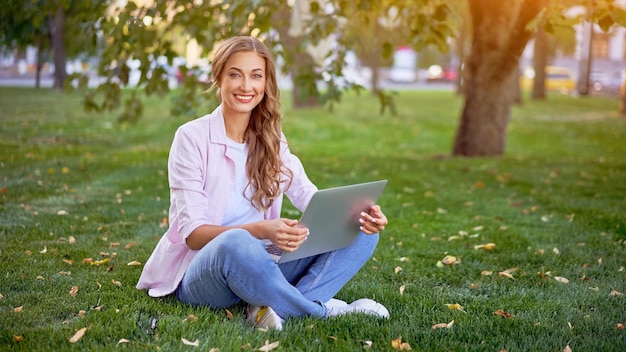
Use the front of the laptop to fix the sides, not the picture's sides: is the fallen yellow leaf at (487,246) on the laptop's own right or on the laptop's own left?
on the laptop's own right

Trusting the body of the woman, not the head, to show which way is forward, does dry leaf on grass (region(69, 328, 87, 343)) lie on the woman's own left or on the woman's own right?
on the woman's own right

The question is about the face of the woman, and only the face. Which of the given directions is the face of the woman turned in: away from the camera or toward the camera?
toward the camera

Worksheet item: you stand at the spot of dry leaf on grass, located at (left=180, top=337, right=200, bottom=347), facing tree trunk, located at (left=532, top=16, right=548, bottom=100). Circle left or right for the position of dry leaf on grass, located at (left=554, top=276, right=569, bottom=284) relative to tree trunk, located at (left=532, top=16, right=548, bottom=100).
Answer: right

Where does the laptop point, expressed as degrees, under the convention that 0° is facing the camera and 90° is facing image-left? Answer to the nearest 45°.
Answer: approximately 135°

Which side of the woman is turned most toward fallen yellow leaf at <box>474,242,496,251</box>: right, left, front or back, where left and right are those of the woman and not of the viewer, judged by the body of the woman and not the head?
left

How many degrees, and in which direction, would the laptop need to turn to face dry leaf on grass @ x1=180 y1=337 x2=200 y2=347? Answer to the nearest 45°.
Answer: approximately 90° to its left

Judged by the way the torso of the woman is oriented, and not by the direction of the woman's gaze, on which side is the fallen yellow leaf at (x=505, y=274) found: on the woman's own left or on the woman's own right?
on the woman's own left

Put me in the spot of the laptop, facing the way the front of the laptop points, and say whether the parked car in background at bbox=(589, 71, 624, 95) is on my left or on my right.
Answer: on my right

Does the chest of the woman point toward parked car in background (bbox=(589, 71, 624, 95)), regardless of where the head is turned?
no

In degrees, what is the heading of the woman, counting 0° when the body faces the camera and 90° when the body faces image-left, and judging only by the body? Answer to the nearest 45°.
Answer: approximately 315°

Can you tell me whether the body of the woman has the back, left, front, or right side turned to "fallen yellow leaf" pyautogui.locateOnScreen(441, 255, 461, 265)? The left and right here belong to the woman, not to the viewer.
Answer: left
